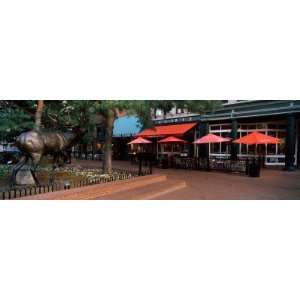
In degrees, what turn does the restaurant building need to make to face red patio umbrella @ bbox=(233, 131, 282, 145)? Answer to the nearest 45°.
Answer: approximately 45° to its left

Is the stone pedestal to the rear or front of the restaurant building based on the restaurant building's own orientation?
to the front

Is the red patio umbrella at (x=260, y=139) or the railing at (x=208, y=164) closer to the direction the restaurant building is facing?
the railing

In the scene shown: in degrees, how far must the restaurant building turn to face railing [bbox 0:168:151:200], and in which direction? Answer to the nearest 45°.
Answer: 0° — it already faces it

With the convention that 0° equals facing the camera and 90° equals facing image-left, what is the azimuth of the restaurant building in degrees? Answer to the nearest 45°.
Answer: approximately 45°

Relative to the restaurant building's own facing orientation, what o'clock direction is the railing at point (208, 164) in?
The railing is roughly at 12 o'clock from the restaurant building.

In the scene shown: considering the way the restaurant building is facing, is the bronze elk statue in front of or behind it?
in front
